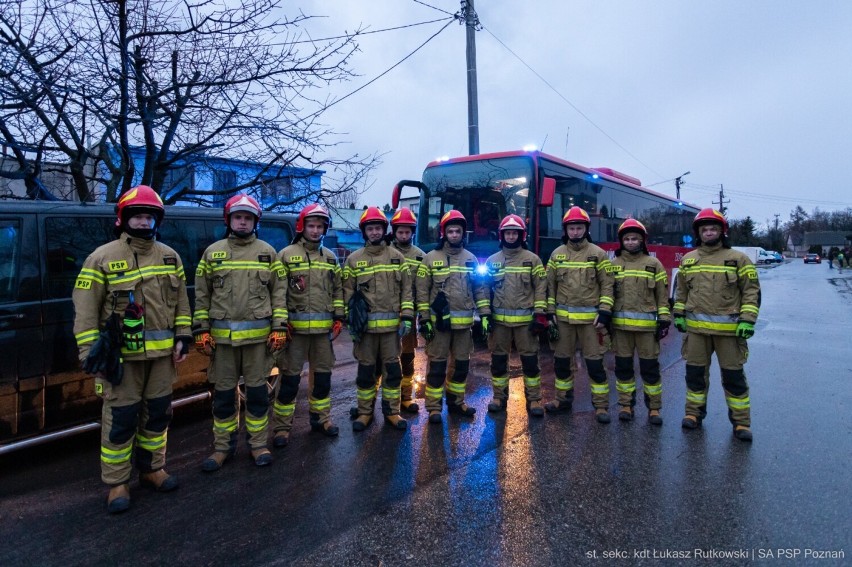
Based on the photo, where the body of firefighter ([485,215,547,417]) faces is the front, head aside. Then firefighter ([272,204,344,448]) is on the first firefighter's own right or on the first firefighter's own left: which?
on the first firefighter's own right

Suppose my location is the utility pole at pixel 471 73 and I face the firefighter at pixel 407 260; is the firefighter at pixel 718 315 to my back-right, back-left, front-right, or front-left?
front-left

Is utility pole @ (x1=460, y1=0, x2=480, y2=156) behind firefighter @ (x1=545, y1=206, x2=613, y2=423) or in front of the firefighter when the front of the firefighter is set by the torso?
behind

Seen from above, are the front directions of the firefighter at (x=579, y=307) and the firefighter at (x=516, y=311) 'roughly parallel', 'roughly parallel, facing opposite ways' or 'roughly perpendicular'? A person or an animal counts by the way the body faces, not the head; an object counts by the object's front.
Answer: roughly parallel

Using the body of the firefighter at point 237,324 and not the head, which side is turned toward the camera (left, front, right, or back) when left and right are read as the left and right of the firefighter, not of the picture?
front

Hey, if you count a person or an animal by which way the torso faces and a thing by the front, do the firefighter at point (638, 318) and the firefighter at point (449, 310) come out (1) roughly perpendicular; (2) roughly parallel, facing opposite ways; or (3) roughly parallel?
roughly parallel

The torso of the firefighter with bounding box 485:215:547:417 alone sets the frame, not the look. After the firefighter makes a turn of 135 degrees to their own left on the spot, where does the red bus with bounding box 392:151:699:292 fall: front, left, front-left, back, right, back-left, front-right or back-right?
front-left

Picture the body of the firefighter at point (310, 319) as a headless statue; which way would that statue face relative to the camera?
toward the camera

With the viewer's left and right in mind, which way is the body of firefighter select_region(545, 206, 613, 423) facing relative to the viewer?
facing the viewer

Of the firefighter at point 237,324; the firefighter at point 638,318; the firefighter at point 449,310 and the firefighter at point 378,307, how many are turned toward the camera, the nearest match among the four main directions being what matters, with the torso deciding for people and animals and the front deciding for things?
4

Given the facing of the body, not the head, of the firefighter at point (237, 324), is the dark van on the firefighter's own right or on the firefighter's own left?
on the firefighter's own right

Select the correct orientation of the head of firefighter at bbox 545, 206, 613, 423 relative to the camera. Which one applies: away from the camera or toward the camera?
toward the camera

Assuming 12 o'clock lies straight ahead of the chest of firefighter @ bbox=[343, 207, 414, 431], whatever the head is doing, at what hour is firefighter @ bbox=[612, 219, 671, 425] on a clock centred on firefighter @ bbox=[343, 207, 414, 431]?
firefighter @ bbox=[612, 219, 671, 425] is roughly at 9 o'clock from firefighter @ bbox=[343, 207, 414, 431].

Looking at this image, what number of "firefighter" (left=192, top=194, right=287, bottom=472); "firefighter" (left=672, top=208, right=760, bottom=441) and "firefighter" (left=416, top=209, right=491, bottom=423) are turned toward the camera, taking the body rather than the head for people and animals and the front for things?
3

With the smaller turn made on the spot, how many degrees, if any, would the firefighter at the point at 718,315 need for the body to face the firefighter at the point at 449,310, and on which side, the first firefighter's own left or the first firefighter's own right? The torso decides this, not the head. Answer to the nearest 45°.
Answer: approximately 90° to the first firefighter's own right

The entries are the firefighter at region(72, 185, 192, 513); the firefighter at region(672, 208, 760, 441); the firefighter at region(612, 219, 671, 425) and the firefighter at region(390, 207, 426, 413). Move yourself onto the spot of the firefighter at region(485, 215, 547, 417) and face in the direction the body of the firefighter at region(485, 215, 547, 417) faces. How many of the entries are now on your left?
2

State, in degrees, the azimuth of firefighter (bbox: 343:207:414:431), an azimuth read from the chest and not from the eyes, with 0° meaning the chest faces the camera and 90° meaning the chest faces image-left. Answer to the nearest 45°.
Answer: approximately 0°
